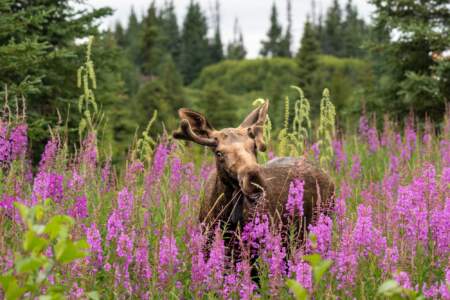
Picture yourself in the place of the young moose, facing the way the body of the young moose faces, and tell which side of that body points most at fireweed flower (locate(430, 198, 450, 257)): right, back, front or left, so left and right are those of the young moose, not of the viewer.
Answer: left

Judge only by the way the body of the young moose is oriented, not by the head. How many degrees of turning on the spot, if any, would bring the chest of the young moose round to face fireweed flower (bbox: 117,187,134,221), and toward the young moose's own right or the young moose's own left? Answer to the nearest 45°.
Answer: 0° — it already faces it

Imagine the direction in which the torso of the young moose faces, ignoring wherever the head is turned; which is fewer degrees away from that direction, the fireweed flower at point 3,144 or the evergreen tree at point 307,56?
the fireweed flower

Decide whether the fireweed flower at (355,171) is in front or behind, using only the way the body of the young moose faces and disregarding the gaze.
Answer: behind

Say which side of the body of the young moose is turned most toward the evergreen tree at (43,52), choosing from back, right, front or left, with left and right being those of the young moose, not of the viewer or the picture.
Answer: right

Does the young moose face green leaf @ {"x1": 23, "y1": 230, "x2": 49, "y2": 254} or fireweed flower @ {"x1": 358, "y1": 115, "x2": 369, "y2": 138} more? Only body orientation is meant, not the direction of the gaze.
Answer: the green leaf

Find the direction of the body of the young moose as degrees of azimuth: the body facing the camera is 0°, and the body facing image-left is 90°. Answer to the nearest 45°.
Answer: approximately 45°

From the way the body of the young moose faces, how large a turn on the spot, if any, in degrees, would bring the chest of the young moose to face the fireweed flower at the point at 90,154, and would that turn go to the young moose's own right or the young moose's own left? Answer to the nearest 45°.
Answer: approximately 90° to the young moose's own right

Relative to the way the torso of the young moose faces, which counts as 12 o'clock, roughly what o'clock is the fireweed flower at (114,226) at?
The fireweed flower is roughly at 12 o'clock from the young moose.

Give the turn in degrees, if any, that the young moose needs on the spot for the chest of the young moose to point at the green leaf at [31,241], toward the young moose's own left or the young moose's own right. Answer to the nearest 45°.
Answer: approximately 45° to the young moose's own left
